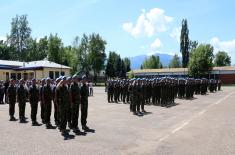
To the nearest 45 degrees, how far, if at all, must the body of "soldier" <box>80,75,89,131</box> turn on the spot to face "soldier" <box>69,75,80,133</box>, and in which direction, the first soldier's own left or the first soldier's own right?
approximately 90° to the first soldier's own right

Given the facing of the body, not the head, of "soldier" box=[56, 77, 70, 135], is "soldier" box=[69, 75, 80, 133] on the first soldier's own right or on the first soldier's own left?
on the first soldier's own left

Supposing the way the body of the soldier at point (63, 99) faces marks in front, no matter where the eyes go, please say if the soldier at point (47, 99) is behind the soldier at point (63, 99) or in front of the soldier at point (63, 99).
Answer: behind

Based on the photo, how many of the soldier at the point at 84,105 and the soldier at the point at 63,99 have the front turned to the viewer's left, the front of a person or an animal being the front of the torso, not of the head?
0

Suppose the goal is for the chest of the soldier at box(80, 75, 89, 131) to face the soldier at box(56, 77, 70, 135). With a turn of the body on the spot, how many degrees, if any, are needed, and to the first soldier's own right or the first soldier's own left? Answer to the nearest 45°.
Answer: approximately 90° to the first soldier's own right

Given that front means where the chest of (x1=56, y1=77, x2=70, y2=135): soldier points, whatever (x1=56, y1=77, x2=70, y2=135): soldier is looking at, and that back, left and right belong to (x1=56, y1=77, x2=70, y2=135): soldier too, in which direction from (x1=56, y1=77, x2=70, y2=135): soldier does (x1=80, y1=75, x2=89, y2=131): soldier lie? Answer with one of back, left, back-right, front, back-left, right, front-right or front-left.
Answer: left
